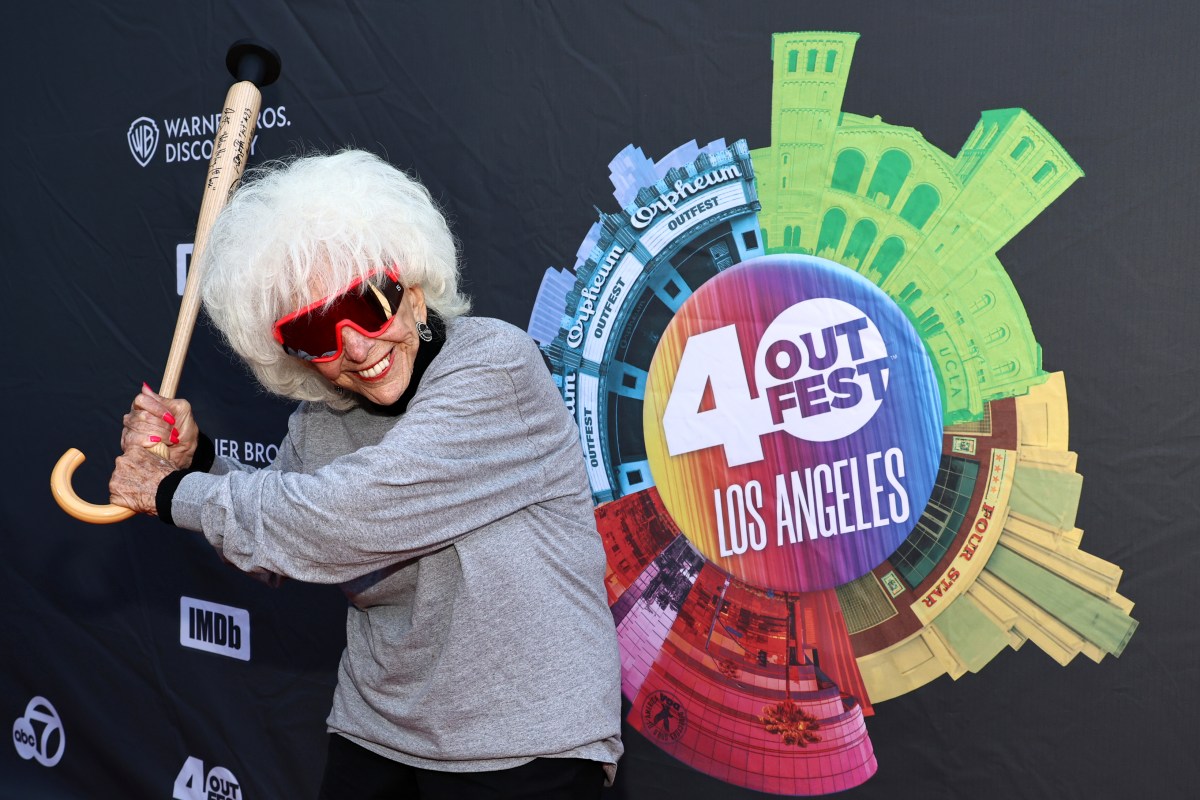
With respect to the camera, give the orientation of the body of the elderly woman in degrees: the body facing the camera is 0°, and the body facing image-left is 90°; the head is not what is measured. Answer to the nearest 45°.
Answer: approximately 45°

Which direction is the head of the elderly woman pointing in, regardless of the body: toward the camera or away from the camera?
toward the camera
